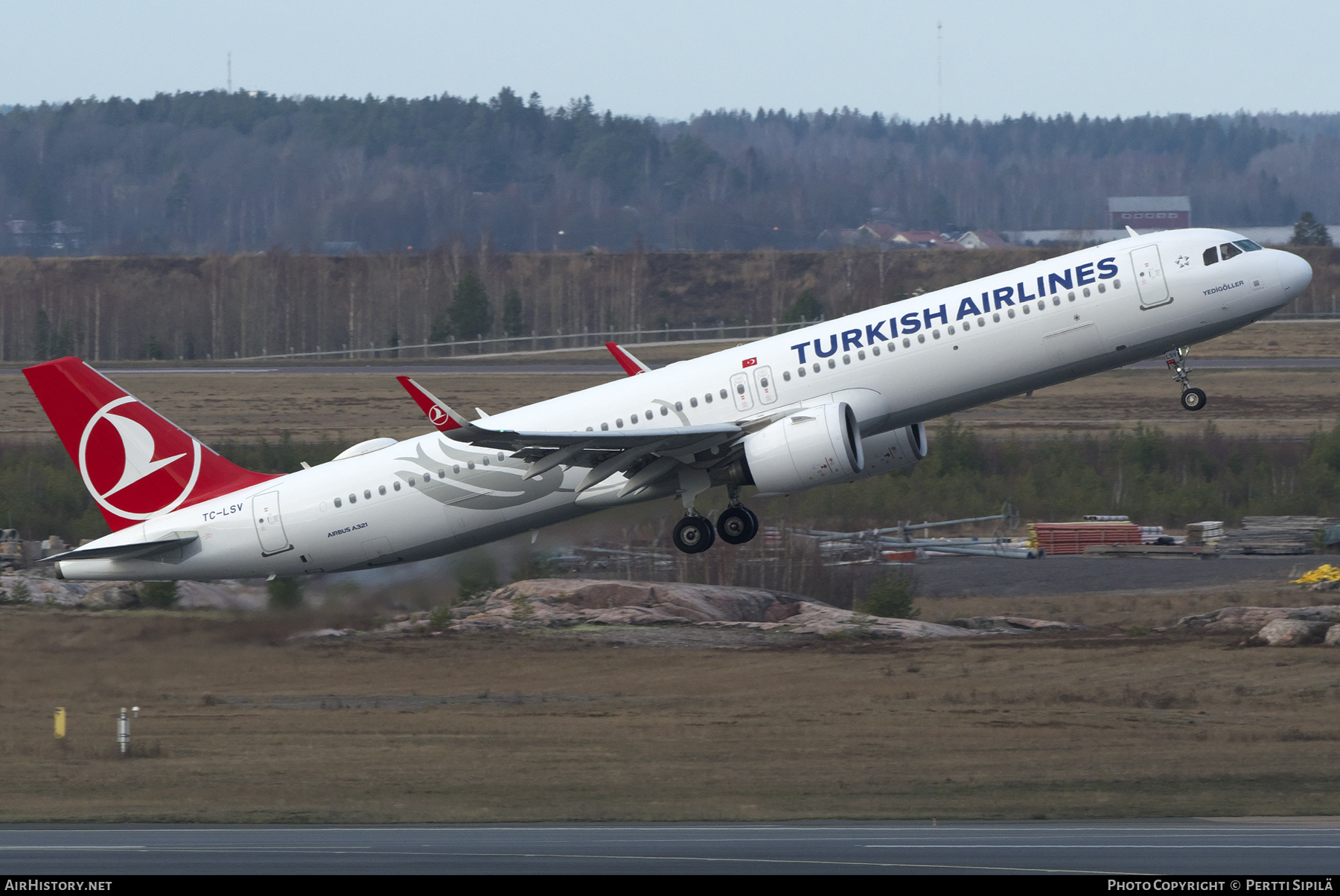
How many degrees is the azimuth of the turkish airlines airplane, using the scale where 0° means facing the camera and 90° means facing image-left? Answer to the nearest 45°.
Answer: approximately 270°

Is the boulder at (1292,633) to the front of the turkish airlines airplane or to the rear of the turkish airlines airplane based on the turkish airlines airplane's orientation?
to the front

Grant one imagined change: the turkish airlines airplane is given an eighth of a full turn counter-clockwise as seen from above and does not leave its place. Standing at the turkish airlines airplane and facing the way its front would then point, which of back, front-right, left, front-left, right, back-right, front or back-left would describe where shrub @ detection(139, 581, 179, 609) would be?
left

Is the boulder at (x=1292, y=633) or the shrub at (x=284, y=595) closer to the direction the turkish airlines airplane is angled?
the boulder
